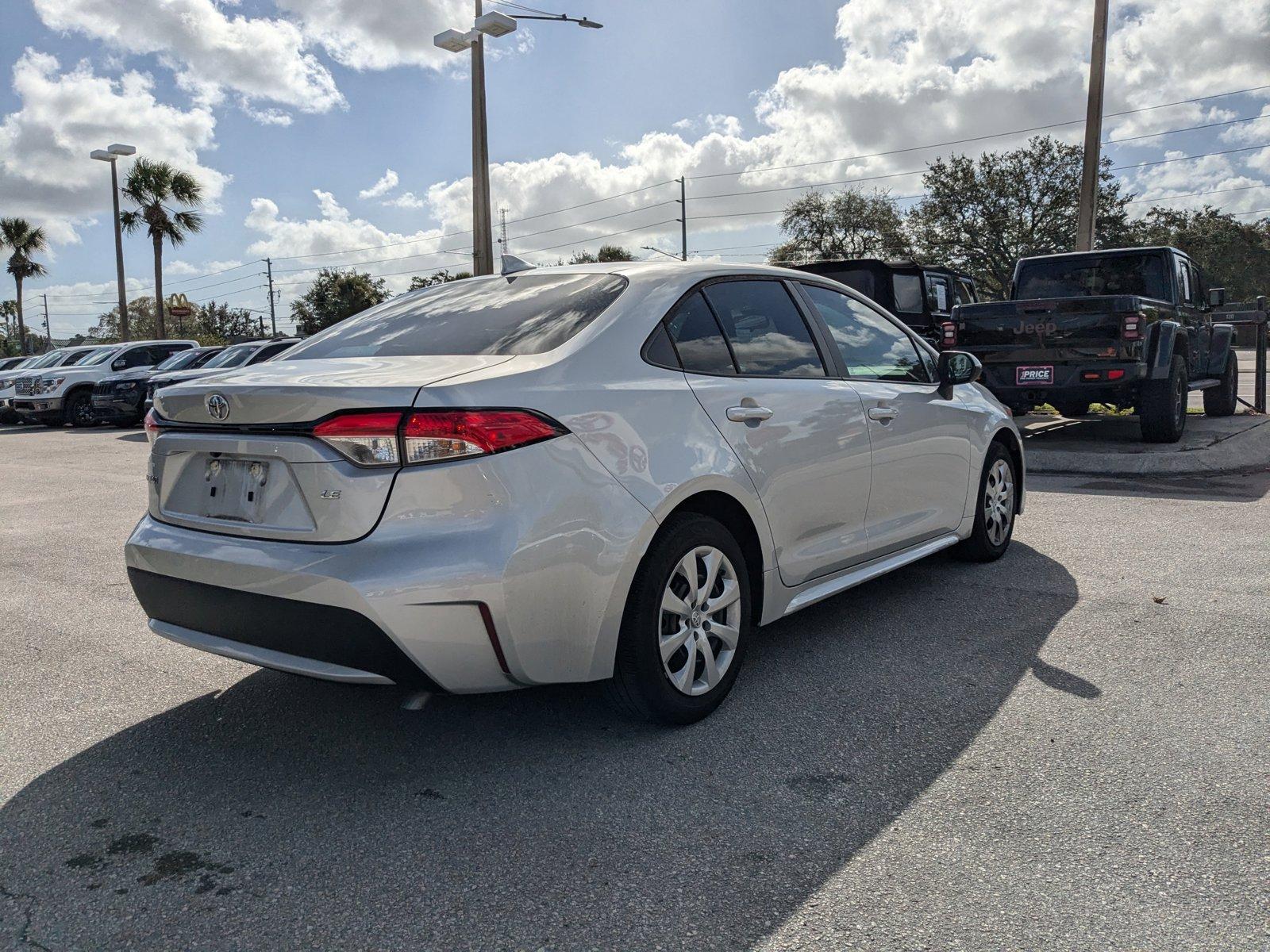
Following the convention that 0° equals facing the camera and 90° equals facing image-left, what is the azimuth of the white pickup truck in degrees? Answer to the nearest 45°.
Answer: approximately 45°

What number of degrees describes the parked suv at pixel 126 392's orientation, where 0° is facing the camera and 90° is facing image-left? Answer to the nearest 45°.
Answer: approximately 45°

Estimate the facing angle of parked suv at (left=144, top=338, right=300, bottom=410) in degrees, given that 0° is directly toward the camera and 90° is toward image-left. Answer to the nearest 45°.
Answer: approximately 45°

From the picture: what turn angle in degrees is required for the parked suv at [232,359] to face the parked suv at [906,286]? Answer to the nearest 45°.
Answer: approximately 90° to its left

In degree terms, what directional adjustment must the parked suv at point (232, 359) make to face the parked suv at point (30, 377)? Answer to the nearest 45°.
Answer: approximately 90° to its right

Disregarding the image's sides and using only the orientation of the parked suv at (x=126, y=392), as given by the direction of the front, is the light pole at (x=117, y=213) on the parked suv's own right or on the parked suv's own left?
on the parked suv's own right

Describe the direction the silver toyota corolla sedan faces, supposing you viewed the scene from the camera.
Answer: facing away from the viewer and to the right of the viewer

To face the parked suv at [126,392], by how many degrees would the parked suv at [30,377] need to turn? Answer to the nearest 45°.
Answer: approximately 45° to its left

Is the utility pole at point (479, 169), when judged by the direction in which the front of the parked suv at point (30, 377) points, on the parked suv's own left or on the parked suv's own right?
on the parked suv's own left

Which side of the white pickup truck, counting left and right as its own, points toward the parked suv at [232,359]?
left

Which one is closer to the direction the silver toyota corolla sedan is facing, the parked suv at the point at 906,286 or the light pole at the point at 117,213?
the parked suv
